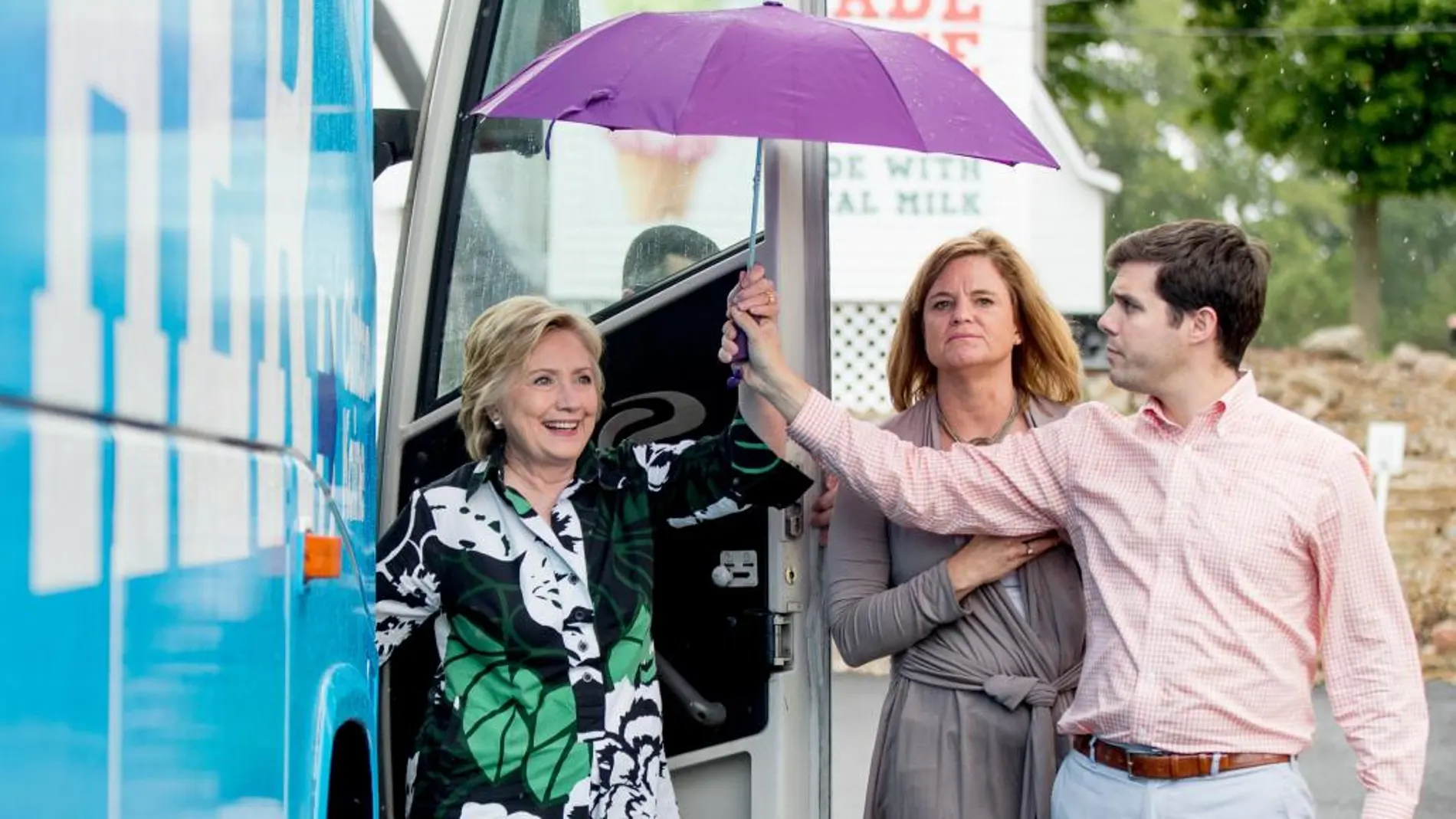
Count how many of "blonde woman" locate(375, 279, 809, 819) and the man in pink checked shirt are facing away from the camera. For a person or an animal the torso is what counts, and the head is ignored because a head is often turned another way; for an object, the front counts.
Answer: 0

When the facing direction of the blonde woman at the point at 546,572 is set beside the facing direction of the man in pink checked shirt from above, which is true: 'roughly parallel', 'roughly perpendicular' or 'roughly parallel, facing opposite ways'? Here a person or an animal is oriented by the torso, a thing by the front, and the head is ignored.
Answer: roughly perpendicular

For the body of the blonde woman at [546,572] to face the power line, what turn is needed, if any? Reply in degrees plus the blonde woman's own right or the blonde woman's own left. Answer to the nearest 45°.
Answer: approximately 90° to the blonde woman's own left

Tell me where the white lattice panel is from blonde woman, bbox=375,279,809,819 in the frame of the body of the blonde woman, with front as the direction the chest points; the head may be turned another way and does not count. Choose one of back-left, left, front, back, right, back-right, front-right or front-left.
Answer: back-left

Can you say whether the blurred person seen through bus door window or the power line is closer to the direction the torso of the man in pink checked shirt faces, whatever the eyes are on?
the blurred person seen through bus door window

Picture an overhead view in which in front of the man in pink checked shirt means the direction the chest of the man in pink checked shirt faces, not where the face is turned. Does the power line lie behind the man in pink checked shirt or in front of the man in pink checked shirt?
behind

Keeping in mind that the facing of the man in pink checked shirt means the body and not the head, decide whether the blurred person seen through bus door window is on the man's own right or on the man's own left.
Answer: on the man's own right

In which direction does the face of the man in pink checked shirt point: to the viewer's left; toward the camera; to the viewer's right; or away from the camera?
to the viewer's left

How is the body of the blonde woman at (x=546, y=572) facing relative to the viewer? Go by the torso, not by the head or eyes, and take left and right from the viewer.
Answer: facing the viewer and to the right of the viewer

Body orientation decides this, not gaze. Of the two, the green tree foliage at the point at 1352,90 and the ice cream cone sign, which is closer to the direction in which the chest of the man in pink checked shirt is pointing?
the ice cream cone sign

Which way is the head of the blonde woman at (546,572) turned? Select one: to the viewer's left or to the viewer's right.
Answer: to the viewer's right
